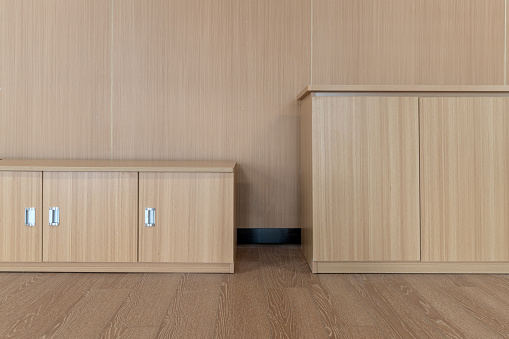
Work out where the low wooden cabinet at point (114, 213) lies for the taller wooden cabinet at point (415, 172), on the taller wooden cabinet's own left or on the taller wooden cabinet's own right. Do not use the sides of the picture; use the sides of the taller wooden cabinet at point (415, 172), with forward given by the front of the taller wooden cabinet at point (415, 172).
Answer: on the taller wooden cabinet's own right

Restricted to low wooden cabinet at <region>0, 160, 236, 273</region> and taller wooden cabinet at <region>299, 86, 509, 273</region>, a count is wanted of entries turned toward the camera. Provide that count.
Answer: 2

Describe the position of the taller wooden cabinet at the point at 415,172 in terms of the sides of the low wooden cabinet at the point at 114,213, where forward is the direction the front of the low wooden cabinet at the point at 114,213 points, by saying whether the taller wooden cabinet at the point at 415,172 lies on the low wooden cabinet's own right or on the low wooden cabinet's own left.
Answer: on the low wooden cabinet's own left

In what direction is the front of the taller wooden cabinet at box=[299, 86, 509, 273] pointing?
toward the camera

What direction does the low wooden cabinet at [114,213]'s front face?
toward the camera
